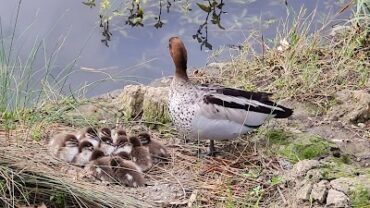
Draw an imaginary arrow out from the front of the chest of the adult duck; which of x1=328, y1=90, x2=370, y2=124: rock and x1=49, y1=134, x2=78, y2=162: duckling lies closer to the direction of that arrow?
the duckling

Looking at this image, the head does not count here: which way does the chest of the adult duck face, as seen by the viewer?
to the viewer's left

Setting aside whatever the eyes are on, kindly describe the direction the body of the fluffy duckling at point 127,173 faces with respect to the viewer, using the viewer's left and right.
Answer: facing away from the viewer and to the left of the viewer

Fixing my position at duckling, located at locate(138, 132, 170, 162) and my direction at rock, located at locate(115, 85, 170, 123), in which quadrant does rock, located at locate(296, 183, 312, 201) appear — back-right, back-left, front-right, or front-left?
back-right

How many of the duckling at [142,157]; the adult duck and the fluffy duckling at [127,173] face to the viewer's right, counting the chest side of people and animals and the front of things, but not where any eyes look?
0

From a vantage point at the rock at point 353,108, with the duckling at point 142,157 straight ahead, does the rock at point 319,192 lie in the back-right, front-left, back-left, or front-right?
front-left

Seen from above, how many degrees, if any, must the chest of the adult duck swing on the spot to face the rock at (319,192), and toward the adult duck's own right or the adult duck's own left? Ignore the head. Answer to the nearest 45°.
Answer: approximately 135° to the adult duck's own left

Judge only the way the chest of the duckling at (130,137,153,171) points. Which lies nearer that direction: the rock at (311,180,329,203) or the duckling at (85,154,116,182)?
the duckling

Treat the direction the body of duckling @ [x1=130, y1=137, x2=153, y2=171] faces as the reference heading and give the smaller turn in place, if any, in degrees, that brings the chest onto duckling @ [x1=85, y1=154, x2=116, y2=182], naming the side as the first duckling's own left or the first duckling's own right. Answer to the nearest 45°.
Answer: approximately 90° to the first duckling's own left
